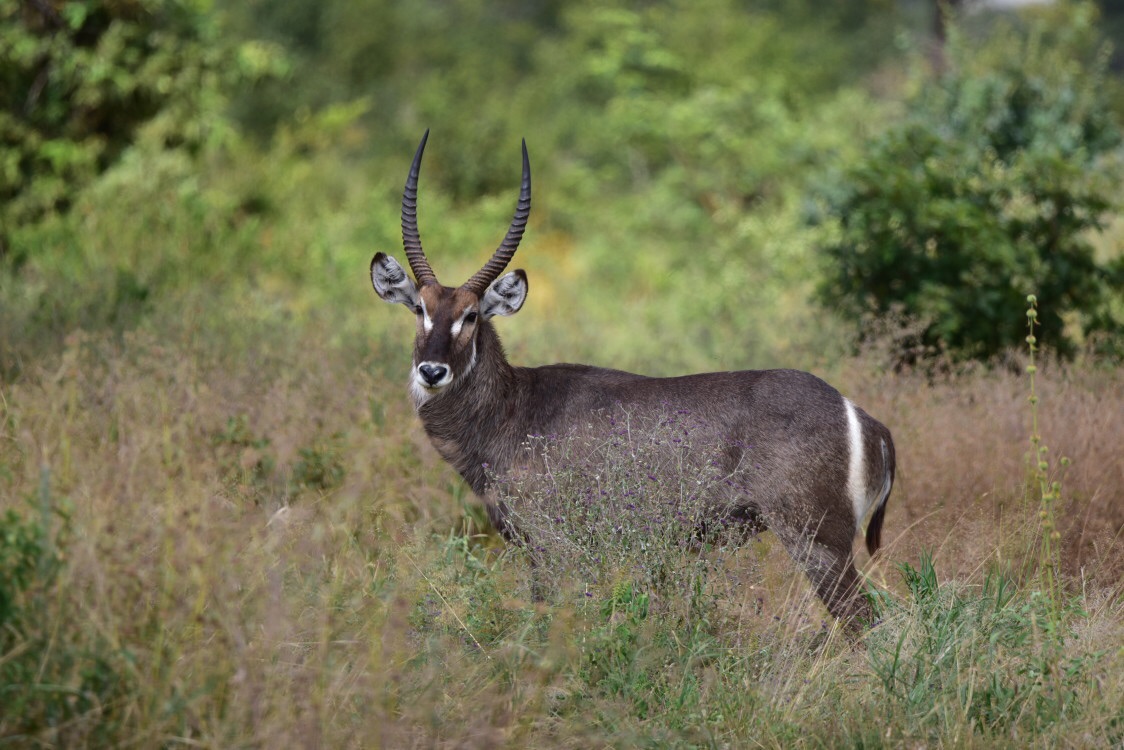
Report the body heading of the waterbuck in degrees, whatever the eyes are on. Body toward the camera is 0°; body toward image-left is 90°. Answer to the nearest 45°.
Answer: approximately 90°

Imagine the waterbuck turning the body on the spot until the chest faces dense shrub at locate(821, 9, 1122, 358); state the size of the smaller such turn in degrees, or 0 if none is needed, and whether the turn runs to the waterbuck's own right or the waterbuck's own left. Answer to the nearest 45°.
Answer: approximately 135° to the waterbuck's own right
